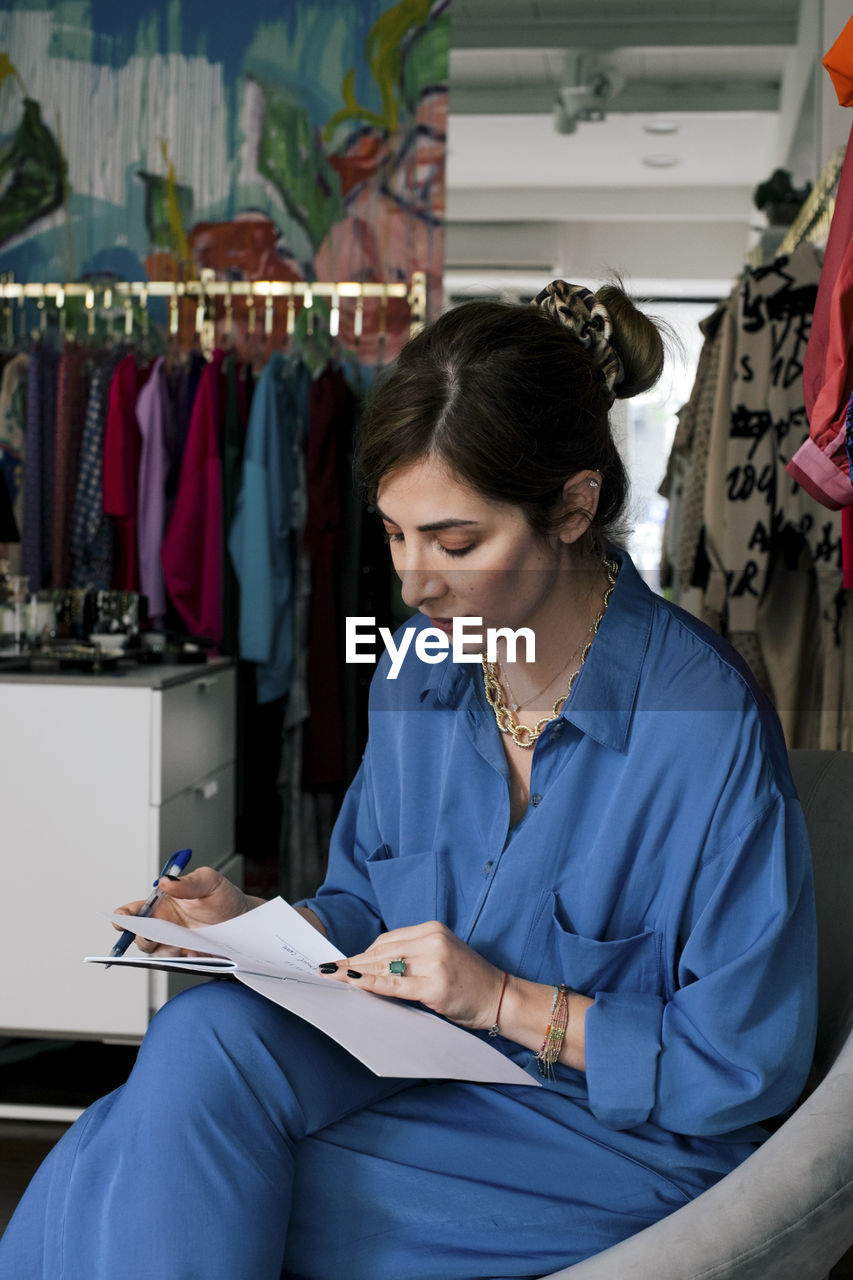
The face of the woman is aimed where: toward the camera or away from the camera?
toward the camera

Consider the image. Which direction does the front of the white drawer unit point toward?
to the viewer's right

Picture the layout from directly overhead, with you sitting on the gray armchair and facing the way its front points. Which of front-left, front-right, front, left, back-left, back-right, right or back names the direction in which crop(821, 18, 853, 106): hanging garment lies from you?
back-right

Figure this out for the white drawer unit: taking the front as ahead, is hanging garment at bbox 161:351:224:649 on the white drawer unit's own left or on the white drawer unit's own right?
on the white drawer unit's own left

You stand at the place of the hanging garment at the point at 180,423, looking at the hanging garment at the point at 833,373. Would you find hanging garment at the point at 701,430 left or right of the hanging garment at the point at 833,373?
left

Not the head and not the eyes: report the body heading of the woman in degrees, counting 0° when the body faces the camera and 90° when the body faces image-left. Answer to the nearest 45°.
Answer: approximately 45°

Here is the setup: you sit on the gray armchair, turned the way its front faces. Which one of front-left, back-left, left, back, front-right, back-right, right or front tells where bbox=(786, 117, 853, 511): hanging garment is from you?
back-right

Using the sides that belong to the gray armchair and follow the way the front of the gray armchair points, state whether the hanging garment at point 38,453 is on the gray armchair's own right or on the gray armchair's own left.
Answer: on the gray armchair's own right

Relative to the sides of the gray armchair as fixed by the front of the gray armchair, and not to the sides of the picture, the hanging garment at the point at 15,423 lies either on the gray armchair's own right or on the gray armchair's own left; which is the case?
on the gray armchair's own right

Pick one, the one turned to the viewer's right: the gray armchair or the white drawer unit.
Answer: the white drawer unit

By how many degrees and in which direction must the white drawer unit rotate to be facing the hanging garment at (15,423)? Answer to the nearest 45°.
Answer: approximately 90° to its left
